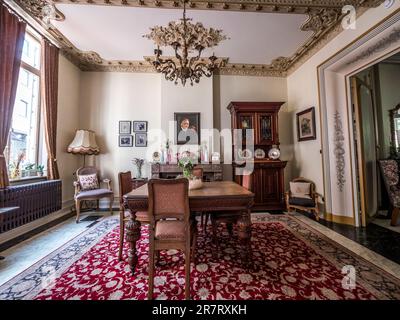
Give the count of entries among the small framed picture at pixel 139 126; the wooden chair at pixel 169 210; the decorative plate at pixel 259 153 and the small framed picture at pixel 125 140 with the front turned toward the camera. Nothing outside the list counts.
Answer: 3

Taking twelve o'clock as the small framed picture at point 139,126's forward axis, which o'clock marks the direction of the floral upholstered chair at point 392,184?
The floral upholstered chair is roughly at 10 o'clock from the small framed picture.

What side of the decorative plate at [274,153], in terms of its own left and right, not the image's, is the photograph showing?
front

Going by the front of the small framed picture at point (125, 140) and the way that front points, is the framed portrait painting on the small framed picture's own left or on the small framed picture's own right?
on the small framed picture's own left

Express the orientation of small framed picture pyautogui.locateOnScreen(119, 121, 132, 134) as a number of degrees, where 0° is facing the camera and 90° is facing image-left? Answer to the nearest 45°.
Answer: approximately 0°

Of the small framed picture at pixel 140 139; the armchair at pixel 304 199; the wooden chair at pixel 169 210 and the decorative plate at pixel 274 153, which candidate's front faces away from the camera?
the wooden chair

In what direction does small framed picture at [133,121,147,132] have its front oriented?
toward the camera

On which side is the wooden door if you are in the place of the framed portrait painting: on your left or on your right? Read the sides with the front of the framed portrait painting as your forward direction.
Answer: on your left

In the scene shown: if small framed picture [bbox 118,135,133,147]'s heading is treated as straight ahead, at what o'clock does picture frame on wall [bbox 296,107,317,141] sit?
The picture frame on wall is roughly at 10 o'clock from the small framed picture.

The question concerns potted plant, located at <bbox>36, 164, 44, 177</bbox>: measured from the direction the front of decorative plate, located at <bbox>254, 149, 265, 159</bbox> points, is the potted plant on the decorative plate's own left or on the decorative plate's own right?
on the decorative plate's own right

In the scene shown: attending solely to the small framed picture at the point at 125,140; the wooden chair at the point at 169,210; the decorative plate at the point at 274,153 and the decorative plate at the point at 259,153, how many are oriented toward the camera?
3

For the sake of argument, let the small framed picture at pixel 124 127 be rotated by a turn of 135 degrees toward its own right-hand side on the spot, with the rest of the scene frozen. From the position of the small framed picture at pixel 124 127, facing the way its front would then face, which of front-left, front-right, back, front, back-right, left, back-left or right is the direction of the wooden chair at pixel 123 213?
back-left

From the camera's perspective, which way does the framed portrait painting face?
toward the camera
